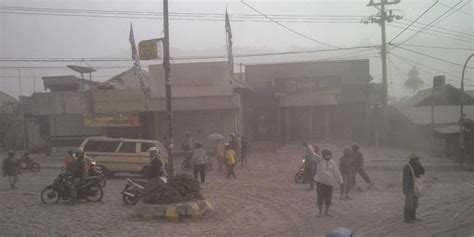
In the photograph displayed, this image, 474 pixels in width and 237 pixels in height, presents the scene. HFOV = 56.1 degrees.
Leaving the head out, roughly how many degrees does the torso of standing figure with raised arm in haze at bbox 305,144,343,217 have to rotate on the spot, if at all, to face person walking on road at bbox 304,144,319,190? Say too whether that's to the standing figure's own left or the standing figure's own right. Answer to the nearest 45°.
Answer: approximately 180°

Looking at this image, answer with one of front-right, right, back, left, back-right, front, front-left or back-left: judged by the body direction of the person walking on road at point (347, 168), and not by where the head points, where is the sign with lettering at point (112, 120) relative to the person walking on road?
front-left

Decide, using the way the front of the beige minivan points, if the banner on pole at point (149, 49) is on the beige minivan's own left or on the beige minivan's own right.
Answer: on the beige minivan's own right

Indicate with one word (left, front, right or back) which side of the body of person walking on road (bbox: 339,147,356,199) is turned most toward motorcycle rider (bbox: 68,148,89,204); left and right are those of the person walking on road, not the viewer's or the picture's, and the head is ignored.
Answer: left

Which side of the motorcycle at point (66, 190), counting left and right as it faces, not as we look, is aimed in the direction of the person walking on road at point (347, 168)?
back

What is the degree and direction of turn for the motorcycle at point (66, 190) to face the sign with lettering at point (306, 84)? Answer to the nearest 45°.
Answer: approximately 135° to its right

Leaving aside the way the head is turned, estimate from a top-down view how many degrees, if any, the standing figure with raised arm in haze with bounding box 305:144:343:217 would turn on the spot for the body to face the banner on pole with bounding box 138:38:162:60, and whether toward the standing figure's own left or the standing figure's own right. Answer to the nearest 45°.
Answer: approximately 90° to the standing figure's own right
